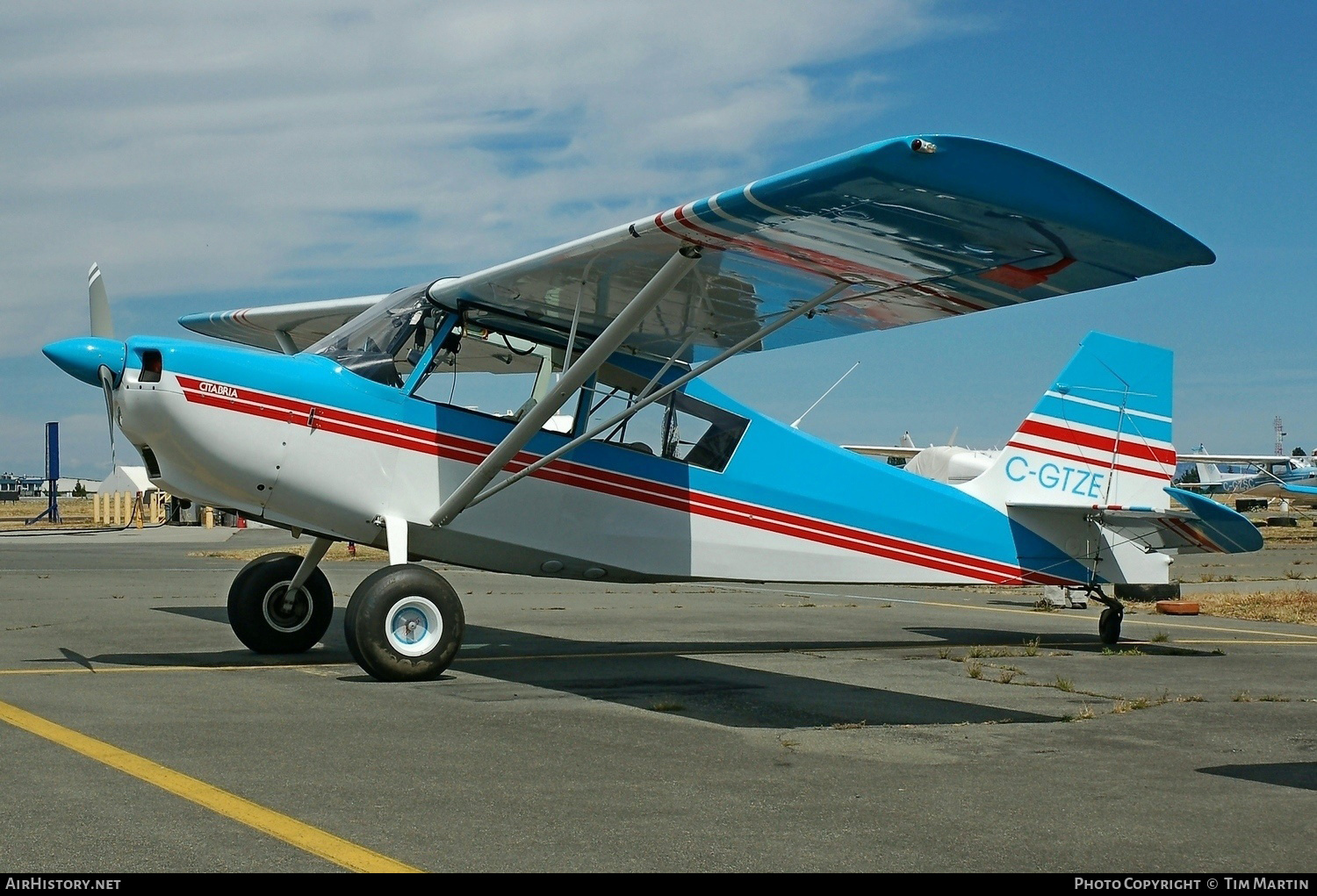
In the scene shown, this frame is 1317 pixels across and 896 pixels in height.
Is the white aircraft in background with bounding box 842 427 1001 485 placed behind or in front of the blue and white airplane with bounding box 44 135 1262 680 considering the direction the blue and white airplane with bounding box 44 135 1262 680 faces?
behind

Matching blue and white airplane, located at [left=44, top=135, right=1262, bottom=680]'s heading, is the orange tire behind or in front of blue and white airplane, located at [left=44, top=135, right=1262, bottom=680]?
behind

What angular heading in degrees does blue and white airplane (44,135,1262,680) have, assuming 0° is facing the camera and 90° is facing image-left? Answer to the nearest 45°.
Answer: approximately 45°
